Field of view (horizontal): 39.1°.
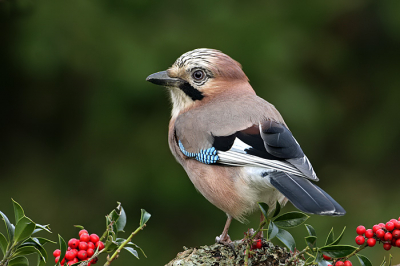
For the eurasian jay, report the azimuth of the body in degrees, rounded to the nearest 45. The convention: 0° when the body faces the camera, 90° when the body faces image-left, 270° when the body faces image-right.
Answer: approximately 90°

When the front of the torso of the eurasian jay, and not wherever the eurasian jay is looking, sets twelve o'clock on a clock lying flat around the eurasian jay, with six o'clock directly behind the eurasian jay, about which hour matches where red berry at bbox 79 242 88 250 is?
The red berry is roughly at 10 o'clock from the eurasian jay.

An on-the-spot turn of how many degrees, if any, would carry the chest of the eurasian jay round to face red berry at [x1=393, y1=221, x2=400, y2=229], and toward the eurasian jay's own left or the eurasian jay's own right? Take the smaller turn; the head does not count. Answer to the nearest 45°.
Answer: approximately 135° to the eurasian jay's own left

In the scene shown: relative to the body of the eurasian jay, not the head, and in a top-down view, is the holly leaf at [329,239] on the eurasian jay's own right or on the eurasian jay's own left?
on the eurasian jay's own left

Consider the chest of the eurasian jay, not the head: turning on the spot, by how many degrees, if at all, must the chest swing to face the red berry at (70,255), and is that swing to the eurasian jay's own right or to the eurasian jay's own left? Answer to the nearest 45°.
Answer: approximately 45° to the eurasian jay's own left
